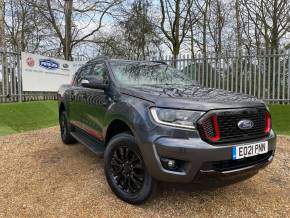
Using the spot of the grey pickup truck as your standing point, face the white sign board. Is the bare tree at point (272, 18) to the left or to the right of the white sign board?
right

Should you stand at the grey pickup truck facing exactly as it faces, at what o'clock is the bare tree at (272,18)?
The bare tree is roughly at 8 o'clock from the grey pickup truck.

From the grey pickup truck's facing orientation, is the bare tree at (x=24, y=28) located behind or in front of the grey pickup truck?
behind

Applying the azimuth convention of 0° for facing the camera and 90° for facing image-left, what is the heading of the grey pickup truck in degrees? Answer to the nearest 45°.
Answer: approximately 315°

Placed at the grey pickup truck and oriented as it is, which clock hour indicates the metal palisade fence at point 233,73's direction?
The metal palisade fence is roughly at 8 o'clock from the grey pickup truck.

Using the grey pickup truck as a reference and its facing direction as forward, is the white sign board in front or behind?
behind
